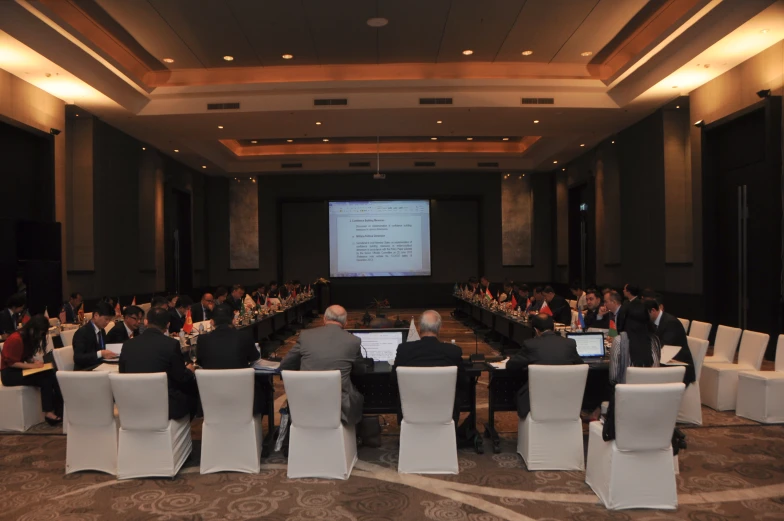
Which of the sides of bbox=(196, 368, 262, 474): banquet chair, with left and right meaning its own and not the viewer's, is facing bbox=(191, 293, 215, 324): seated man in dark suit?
front

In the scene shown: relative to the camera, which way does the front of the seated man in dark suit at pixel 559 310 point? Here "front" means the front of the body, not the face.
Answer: to the viewer's left

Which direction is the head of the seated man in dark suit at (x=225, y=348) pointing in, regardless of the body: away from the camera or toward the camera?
away from the camera

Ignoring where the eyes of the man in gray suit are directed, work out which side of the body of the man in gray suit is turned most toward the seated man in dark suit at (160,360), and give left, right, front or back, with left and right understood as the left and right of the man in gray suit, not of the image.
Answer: left

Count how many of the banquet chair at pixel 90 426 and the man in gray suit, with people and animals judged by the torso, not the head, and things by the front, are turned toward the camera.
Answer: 0

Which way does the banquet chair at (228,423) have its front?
away from the camera

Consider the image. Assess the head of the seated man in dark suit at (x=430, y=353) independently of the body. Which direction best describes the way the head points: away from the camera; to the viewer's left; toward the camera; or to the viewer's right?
away from the camera

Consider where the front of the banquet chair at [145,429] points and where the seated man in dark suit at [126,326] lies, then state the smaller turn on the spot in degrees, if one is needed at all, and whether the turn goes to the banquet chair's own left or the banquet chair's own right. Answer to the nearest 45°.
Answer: approximately 45° to the banquet chair's own left

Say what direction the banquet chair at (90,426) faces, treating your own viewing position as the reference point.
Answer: facing away from the viewer

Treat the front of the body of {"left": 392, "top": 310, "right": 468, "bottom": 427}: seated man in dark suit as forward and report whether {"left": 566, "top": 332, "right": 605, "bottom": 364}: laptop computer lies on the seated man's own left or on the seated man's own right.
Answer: on the seated man's own right

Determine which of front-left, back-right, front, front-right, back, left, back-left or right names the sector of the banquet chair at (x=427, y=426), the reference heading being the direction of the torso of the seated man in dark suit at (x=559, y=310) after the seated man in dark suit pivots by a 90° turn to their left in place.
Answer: front

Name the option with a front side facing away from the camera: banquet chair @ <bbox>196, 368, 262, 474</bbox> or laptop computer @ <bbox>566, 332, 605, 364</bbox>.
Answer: the banquet chair

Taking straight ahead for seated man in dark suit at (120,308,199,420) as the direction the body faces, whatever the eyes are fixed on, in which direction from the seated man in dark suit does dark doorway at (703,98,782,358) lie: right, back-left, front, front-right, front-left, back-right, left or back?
front-right

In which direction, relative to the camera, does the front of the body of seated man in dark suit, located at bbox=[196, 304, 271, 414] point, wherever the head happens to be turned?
away from the camera
